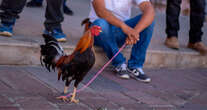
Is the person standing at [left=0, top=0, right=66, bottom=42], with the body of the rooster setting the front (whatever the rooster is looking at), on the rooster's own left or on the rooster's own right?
on the rooster's own left

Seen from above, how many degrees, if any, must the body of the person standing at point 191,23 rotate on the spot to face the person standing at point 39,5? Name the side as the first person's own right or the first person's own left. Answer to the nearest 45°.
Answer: approximately 135° to the first person's own right

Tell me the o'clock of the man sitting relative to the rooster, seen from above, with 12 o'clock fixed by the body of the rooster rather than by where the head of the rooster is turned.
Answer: The man sitting is roughly at 10 o'clock from the rooster.

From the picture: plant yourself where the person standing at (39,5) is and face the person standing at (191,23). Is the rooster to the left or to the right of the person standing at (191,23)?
right

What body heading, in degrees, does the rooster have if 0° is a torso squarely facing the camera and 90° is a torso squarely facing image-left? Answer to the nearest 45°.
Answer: approximately 270°

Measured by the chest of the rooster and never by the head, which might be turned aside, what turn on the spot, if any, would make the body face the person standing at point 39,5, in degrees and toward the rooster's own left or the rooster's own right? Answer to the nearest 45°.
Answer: approximately 90° to the rooster's own left
